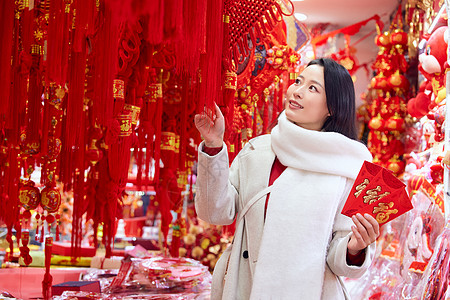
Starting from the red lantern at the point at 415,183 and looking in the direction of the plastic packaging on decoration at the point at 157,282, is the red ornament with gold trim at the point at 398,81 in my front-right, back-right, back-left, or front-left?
back-right

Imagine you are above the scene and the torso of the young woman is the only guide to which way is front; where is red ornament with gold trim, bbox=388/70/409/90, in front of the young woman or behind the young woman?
behind

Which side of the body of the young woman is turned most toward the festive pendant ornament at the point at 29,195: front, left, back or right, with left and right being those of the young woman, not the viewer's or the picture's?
right

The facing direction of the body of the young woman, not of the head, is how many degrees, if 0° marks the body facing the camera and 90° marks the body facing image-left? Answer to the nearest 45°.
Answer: approximately 45°

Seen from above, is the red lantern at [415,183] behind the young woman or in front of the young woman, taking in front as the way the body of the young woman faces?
behind

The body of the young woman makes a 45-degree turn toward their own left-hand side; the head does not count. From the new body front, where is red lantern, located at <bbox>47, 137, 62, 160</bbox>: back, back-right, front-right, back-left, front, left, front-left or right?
back-right

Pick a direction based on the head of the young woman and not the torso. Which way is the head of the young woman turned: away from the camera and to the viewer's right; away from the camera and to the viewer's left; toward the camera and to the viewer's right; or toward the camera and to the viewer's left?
toward the camera and to the viewer's left

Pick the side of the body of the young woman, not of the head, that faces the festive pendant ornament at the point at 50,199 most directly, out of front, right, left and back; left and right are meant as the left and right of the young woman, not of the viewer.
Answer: right
